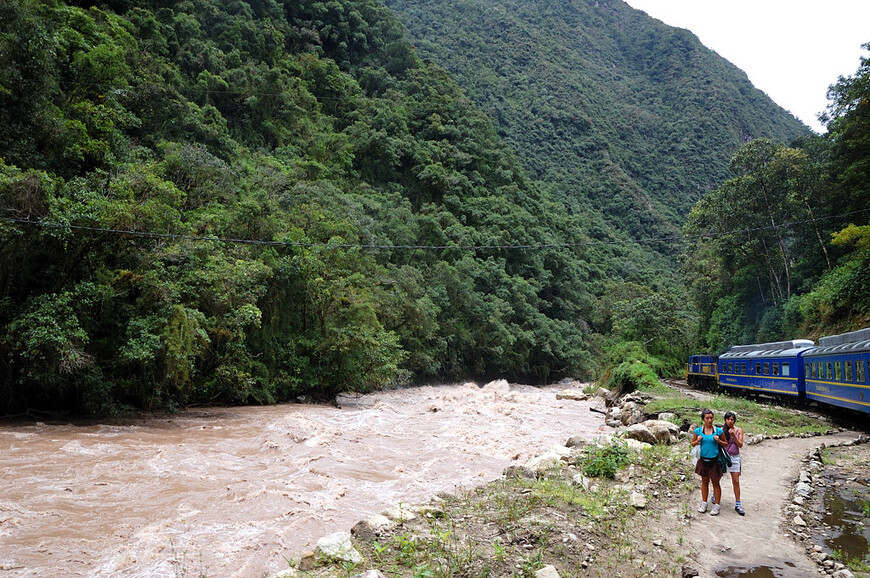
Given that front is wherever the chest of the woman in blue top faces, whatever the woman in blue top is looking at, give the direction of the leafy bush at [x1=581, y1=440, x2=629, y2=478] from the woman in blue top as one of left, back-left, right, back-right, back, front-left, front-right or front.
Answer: back-right

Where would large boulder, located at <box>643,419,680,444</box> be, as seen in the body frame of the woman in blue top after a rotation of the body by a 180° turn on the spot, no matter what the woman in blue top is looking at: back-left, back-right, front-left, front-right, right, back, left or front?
front

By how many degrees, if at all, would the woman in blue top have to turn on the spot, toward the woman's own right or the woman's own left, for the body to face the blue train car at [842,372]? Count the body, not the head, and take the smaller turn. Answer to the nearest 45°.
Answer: approximately 180°

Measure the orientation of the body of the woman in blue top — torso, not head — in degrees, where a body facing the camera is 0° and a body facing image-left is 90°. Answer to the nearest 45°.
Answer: approximately 0°

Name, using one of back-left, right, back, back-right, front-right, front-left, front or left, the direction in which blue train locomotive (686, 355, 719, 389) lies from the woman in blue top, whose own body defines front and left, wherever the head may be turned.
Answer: back

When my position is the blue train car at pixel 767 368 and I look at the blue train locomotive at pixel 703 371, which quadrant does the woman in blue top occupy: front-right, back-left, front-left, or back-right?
back-left

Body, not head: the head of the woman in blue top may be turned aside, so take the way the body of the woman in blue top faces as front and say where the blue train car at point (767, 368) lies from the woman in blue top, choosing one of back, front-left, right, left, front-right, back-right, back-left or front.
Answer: back

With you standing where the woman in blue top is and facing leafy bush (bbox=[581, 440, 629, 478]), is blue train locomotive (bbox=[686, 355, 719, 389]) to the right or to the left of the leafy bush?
right

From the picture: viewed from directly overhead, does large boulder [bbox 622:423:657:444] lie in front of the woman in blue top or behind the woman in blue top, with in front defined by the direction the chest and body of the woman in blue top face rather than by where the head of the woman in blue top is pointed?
behind
